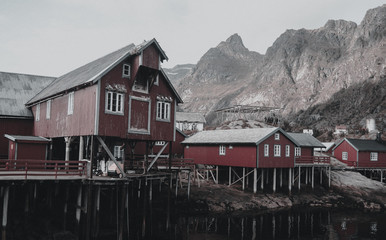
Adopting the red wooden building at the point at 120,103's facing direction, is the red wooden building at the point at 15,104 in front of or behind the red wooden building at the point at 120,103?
behind

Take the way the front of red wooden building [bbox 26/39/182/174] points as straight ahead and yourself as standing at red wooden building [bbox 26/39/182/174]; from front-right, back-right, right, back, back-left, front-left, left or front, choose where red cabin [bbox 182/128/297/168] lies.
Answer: left
